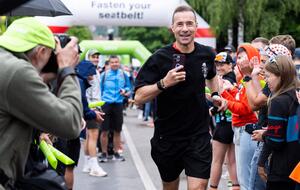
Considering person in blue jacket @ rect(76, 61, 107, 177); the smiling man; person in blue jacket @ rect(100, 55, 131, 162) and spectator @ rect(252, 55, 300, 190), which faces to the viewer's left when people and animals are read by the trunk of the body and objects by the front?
the spectator

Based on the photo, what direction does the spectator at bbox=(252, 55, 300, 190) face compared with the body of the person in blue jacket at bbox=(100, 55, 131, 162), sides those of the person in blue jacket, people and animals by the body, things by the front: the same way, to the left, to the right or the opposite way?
to the right

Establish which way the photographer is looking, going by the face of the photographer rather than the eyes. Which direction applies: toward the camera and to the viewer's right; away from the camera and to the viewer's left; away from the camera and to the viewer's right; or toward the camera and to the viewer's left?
away from the camera and to the viewer's right

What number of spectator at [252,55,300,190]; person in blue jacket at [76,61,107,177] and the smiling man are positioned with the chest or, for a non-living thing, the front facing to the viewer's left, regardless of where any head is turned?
1

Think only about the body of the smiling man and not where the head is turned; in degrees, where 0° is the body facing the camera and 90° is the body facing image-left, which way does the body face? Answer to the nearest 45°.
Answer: approximately 0°

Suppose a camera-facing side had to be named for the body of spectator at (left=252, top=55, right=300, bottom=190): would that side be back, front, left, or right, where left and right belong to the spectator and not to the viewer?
left

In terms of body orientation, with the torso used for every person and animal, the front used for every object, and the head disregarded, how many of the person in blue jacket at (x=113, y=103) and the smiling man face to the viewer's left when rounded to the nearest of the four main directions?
0
